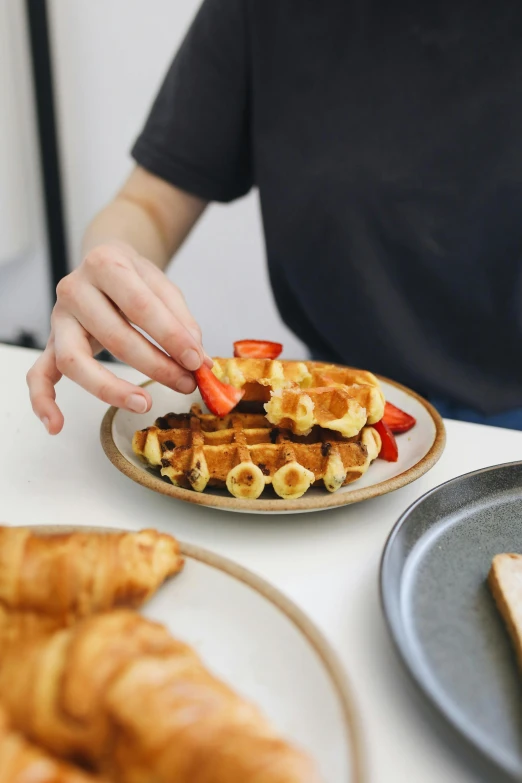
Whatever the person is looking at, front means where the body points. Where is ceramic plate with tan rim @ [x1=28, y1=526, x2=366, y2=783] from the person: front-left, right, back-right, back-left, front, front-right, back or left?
front

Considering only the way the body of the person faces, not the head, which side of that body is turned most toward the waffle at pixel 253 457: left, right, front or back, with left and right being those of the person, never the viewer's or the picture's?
front

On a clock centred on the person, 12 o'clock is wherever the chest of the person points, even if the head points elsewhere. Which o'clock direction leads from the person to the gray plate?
The gray plate is roughly at 12 o'clock from the person.

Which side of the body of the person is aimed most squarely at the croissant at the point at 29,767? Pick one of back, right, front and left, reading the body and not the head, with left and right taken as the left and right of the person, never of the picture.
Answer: front

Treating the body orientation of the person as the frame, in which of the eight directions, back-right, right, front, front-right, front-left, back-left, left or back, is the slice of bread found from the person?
front

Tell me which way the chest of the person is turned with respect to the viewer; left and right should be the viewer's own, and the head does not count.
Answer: facing the viewer
